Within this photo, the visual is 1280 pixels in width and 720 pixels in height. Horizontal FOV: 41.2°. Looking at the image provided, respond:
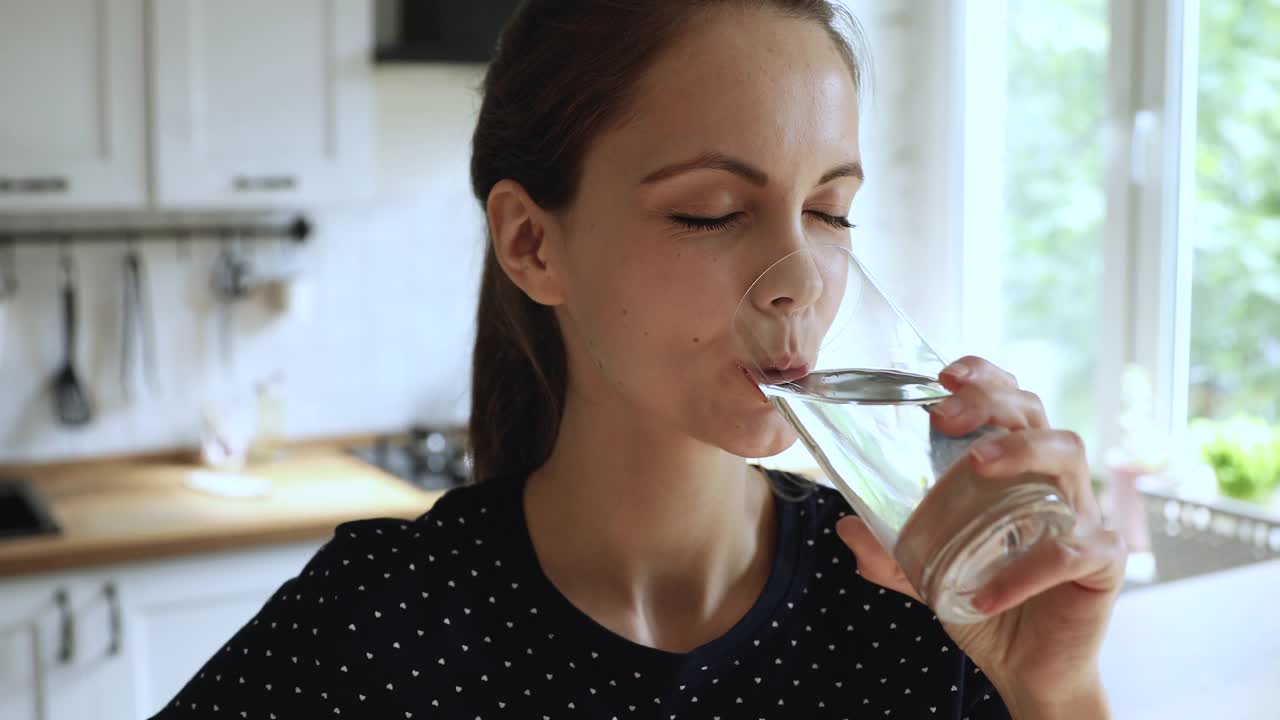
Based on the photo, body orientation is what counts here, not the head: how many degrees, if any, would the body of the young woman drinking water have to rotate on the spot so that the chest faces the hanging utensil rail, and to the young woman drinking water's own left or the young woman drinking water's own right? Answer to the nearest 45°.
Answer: approximately 180°

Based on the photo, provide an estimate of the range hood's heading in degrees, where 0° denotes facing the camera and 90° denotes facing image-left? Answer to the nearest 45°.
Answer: approximately 0°

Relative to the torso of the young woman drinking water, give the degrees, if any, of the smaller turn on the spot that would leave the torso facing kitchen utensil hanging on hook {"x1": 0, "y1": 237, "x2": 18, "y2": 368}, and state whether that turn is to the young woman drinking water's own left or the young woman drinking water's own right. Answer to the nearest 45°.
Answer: approximately 180°

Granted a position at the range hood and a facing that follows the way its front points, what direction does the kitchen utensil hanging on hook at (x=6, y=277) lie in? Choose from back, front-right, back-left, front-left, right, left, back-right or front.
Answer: right

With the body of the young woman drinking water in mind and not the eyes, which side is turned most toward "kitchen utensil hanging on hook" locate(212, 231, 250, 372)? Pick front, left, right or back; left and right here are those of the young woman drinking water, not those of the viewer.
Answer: back

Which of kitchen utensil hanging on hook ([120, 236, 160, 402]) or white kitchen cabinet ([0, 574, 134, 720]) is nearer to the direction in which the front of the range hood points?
the white kitchen cabinet

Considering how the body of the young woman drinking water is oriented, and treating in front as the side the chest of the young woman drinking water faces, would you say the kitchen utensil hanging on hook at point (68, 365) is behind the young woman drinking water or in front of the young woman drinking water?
behind

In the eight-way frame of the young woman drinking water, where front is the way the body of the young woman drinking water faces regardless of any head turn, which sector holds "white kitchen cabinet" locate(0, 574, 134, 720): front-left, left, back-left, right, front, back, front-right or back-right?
back
